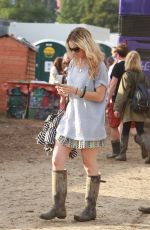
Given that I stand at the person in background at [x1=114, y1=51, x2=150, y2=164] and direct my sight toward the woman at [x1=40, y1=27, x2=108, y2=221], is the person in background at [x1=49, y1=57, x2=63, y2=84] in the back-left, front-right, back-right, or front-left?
back-right

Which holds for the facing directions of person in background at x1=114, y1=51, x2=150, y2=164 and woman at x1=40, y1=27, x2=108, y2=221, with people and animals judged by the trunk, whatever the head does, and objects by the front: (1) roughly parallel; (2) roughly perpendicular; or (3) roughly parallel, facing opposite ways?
roughly perpendicular

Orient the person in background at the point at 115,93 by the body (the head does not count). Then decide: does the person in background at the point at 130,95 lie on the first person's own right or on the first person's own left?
on the first person's own left

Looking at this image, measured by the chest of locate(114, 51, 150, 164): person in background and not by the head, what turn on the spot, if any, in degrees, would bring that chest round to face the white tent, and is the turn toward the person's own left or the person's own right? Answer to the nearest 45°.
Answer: approximately 45° to the person's own right

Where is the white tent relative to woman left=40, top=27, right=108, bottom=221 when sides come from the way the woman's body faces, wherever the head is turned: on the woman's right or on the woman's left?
on the woman's right

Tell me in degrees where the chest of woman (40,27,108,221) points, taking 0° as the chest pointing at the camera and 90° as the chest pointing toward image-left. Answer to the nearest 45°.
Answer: approximately 45°

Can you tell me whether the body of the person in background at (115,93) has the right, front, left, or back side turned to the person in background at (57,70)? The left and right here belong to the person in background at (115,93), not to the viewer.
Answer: right
